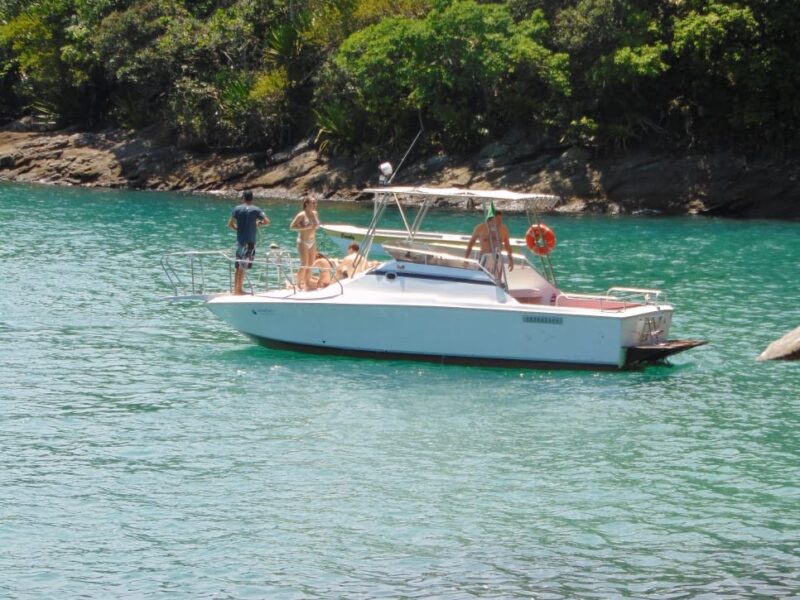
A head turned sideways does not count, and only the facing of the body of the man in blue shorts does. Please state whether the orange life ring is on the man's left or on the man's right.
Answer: on the man's right

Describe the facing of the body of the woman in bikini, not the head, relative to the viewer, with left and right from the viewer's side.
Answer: facing the viewer and to the right of the viewer

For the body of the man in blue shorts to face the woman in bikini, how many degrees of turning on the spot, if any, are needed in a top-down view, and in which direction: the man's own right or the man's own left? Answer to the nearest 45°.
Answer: approximately 135° to the man's own right

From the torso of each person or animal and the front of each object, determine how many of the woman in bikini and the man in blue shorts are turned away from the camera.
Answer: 1

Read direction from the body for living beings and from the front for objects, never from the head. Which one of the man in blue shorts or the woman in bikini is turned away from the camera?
the man in blue shorts

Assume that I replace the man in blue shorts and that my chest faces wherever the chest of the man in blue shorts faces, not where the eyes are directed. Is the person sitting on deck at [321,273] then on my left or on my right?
on my right

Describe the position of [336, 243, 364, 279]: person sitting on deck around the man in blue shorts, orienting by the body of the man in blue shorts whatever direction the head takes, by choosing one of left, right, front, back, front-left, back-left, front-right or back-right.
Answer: back-right

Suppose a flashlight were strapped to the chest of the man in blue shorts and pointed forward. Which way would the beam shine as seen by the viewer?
away from the camera

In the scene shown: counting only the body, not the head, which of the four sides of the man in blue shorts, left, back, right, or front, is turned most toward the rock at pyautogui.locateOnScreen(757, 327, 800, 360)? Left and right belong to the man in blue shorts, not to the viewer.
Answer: right
